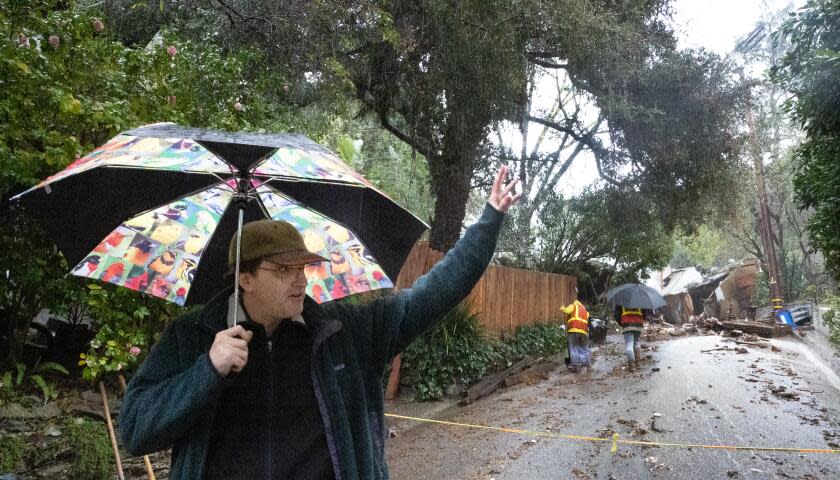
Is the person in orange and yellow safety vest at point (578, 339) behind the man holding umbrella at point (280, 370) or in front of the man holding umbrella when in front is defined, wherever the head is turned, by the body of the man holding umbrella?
behind

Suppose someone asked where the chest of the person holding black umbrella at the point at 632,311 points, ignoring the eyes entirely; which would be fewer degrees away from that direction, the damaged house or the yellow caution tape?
the damaged house

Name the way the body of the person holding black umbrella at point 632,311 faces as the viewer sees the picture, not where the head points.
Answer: away from the camera

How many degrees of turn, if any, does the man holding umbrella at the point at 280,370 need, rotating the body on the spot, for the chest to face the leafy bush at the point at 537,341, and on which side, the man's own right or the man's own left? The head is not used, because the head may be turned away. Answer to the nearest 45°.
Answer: approximately 135° to the man's own left

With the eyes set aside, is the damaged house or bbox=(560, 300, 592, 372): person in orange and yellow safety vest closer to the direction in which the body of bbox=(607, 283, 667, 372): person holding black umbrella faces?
the damaged house

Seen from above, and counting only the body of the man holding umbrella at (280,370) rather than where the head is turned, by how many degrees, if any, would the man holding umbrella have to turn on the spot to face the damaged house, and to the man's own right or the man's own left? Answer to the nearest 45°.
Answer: approximately 135° to the man's own left

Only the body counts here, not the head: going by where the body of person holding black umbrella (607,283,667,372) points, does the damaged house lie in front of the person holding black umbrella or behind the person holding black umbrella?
in front
